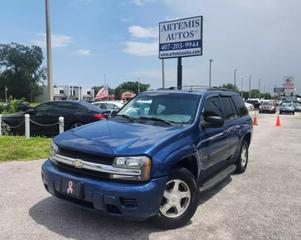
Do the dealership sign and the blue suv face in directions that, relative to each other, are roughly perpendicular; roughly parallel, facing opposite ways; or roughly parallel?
roughly parallel

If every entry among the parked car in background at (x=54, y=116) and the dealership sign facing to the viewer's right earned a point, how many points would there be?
0

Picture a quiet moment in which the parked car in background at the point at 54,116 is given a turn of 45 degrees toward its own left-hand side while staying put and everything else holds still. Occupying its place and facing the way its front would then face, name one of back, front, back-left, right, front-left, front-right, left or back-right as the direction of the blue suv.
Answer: front-left

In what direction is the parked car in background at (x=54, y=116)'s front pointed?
to the viewer's left

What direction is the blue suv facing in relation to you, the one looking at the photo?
facing the viewer and to the left of the viewer

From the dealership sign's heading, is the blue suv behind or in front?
in front

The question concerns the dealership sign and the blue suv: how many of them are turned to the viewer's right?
0

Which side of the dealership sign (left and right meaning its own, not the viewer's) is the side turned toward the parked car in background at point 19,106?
right
